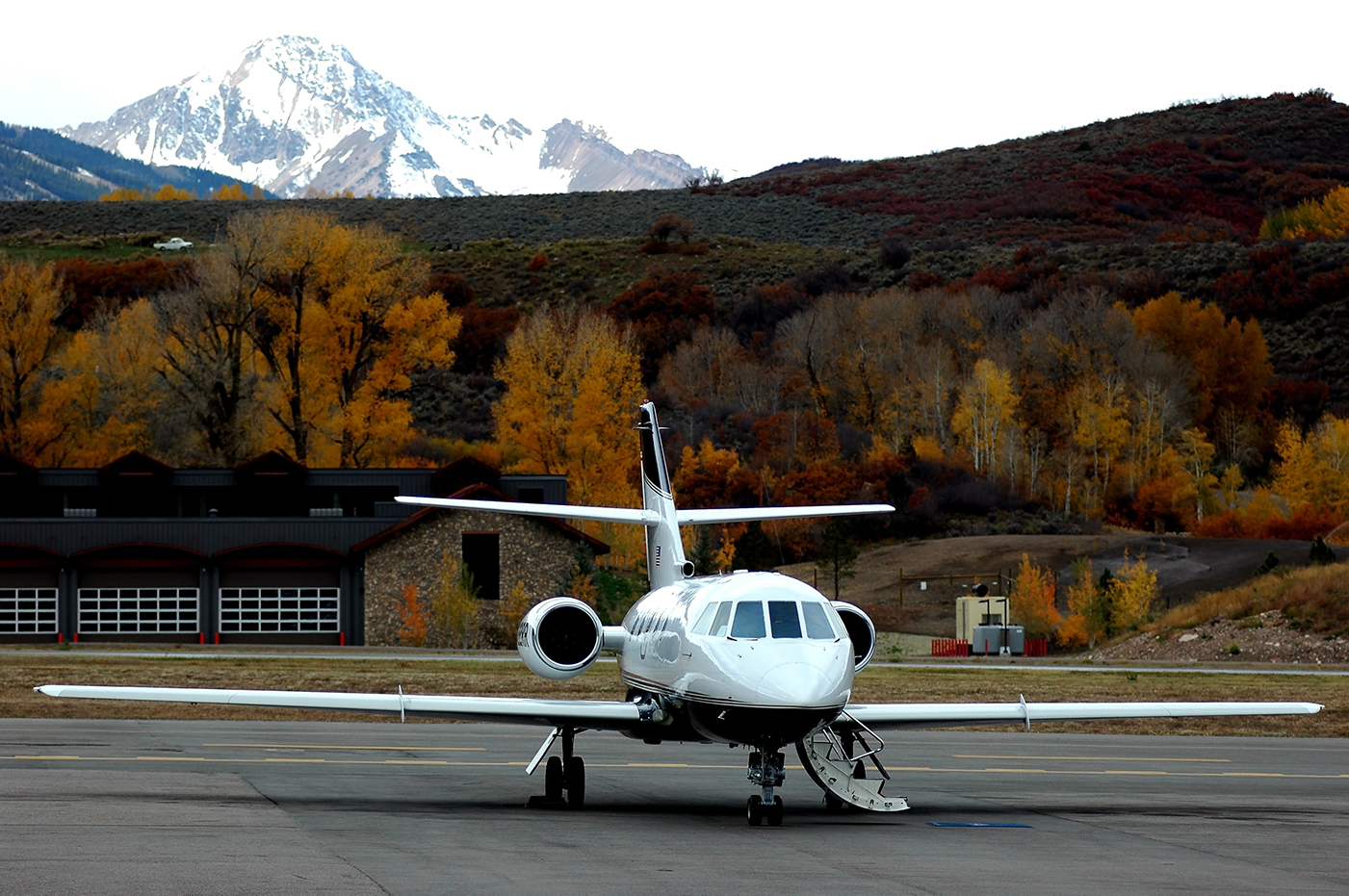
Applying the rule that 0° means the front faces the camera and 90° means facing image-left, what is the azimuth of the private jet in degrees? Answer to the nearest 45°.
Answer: approximately 0°
